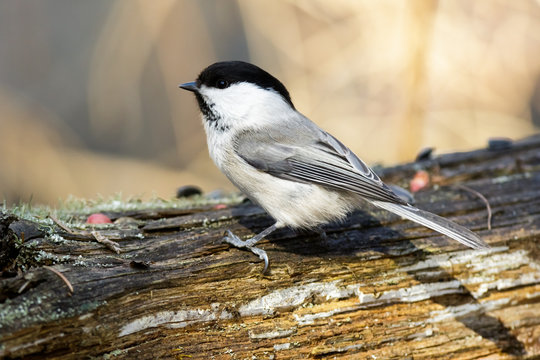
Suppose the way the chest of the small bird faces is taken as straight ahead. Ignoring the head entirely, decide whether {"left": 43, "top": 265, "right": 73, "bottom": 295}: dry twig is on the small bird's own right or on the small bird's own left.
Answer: on the small bird's own left

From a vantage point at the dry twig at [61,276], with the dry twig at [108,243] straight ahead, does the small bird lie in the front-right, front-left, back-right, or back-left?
front-right

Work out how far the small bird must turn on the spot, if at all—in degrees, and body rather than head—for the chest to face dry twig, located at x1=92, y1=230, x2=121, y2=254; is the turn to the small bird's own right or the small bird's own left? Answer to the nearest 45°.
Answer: approximately 45° to the small bird's own left

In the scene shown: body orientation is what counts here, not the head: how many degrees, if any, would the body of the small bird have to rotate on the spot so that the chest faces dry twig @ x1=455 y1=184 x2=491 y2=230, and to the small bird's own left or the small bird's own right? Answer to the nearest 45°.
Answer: approximately 135° to the small bird's own right

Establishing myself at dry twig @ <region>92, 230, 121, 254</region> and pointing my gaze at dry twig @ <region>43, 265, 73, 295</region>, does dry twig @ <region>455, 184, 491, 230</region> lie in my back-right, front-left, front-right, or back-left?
back-left

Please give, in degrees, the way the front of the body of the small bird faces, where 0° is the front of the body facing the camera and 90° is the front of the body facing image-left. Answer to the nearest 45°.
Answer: approximately 90°

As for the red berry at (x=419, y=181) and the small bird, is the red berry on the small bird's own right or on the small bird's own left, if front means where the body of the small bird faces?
on the small bird's own right
